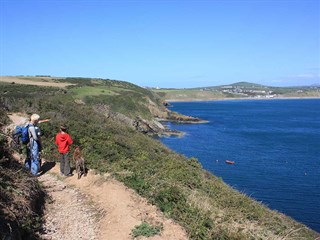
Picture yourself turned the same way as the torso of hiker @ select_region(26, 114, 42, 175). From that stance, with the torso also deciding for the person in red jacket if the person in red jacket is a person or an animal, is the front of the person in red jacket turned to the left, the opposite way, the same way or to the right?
to the left

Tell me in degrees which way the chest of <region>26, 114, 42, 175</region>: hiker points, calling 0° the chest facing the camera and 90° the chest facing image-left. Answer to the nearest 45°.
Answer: approximately 270°

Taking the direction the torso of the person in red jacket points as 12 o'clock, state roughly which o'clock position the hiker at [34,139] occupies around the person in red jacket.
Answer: The hiker is roughly at 8 o'clock from the person in red jacket.

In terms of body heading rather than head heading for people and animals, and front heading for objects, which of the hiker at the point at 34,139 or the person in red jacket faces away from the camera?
the person in red jacket

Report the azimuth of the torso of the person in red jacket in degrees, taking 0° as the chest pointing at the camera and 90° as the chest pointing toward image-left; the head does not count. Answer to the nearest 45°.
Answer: approximately 180°

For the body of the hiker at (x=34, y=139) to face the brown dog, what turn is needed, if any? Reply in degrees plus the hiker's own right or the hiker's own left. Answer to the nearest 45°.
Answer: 0° — they already face it

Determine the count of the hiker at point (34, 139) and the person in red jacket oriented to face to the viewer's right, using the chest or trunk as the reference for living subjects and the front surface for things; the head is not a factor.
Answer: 1
